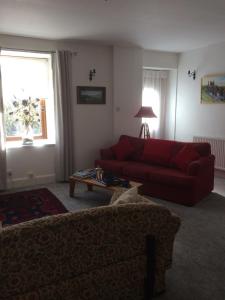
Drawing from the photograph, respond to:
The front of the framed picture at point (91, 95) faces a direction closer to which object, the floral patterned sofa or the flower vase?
the floral patterned sofa

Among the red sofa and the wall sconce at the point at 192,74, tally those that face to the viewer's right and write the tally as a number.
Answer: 0

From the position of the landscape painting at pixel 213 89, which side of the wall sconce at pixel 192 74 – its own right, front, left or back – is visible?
left

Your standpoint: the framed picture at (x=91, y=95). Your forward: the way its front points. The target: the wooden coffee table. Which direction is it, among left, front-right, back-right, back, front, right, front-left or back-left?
front

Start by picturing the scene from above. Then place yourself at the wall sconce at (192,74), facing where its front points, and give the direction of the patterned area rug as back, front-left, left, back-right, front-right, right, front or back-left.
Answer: front

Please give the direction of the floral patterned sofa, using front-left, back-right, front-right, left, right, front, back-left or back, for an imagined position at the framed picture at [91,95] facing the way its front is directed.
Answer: front

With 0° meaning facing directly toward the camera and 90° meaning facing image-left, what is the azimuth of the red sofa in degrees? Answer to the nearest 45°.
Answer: approximately 45°

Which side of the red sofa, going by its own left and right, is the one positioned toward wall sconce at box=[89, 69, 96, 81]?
right

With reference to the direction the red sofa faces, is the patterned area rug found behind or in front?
in front

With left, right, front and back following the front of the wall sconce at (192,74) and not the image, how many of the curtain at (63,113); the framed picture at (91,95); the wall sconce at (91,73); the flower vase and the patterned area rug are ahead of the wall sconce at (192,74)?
5

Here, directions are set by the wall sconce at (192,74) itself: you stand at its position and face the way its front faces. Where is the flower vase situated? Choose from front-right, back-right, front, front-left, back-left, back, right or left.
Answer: front

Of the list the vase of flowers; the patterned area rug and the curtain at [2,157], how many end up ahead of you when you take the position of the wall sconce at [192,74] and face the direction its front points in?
3

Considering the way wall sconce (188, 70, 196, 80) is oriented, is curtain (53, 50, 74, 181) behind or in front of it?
in front

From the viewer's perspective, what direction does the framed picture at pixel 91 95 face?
toward the camera

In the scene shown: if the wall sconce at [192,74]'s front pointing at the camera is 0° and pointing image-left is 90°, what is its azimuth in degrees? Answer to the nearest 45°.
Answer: approximately 45°

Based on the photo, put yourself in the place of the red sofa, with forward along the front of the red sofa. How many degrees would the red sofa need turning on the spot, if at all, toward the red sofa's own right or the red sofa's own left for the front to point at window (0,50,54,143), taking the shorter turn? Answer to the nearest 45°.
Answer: approximately 45° to the red sofa's own right

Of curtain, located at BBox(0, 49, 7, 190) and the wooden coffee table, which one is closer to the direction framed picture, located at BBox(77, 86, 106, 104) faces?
the wooden coffee table
